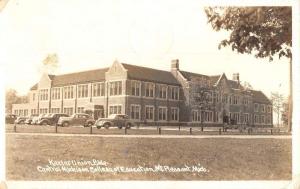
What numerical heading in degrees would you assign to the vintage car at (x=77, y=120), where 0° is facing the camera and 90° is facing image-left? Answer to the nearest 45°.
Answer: approximately 90°

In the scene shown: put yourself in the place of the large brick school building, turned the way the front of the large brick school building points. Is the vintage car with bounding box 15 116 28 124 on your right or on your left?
on your right

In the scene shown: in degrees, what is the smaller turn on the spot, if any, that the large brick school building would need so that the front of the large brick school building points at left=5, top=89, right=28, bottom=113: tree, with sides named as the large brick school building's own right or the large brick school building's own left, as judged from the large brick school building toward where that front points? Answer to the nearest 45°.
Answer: approximately 135° to the large brick school building's own right

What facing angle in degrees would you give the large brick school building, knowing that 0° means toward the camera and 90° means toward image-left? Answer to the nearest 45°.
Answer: approximately 315°

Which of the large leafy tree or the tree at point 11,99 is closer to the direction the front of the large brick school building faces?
the large leafy tree
